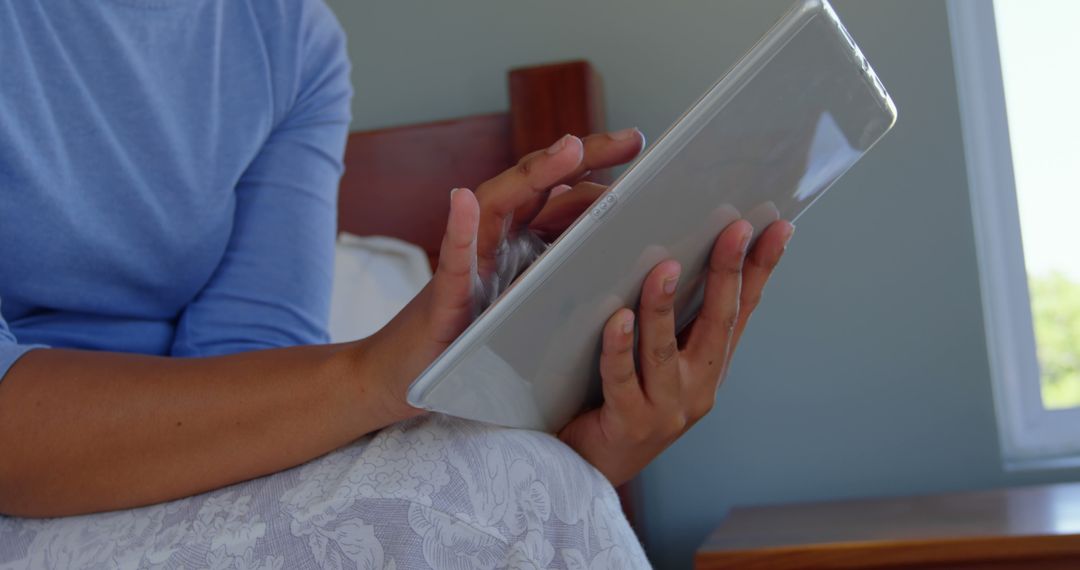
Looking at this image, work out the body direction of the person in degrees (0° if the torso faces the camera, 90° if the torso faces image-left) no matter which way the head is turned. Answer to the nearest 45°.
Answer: approximately 315°

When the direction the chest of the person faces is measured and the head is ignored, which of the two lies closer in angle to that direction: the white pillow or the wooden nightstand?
the wooden nightstand

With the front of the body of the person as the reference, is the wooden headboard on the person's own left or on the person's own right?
on the person's own left

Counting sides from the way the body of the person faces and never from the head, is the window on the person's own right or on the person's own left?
on the person's own left

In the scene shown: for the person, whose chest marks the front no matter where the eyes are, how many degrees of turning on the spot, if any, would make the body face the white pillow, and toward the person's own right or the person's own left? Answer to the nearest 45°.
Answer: approximately 135° to the person's own left

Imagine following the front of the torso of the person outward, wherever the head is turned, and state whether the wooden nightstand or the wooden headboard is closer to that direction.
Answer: the wooden nightstand

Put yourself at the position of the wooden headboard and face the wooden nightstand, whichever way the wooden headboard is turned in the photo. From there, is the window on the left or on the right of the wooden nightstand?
left
